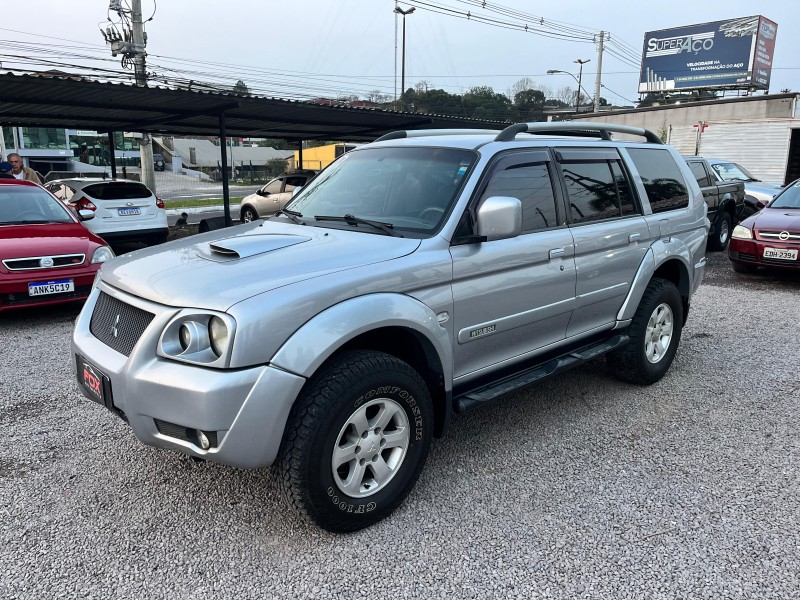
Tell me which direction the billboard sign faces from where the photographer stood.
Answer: facing the viewer and to the left of the viewer

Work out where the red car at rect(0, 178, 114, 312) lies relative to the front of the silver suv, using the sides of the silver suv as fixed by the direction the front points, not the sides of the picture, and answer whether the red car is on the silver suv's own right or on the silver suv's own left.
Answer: on the silver suv's own right

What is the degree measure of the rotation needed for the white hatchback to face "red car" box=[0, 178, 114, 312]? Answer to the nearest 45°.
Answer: approximately 135° to its left

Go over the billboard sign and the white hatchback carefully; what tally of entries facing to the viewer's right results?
0

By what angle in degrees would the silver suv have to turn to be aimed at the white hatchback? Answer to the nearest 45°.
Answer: approximately 90° to its right

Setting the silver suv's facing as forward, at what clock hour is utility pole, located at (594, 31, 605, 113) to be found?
The utility pole is roughly at 5 o'clock from the silver suv.

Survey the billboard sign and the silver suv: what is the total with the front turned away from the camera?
0

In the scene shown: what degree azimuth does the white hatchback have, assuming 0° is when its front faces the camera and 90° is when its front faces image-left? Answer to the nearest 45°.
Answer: approximately 135°

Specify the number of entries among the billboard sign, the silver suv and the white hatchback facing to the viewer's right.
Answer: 0

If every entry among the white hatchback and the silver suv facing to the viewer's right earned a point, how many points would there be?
0

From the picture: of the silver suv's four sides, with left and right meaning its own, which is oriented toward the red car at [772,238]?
back
